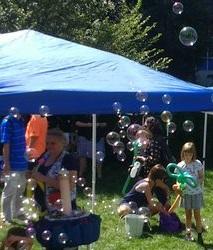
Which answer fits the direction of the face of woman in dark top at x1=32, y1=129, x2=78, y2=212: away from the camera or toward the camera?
toward the camera

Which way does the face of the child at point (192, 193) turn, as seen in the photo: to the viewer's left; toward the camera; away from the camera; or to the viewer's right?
toward the camera

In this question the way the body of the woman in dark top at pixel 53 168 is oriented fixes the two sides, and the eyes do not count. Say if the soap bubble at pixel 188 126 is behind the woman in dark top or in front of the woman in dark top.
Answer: behind

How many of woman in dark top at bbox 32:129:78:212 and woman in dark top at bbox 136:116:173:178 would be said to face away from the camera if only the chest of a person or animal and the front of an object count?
0

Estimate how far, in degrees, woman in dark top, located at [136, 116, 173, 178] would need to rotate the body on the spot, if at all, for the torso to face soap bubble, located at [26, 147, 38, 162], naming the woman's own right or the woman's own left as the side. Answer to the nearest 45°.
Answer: approximately 45° to the woman's own left

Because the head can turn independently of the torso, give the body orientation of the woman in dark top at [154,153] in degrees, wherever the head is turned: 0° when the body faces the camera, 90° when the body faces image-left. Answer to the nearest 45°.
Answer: approximately 90°

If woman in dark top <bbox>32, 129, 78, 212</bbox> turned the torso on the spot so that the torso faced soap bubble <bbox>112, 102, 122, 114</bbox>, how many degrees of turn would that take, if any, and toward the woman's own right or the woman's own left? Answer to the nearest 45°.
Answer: approximately 90° to the woman's own left

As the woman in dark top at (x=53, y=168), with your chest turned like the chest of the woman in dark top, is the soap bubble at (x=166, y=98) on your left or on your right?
on your left
